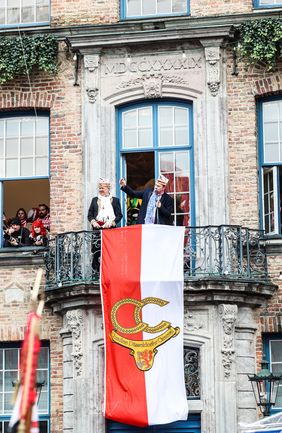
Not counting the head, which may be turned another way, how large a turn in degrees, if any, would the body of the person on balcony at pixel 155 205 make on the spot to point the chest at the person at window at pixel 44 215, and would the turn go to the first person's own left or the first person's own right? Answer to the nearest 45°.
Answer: approximately 90° to the first person's own right

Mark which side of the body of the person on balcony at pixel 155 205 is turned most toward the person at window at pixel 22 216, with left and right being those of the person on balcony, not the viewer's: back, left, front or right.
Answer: right

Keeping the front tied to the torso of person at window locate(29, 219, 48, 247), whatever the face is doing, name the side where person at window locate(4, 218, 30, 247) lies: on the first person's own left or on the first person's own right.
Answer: on the first person's own right

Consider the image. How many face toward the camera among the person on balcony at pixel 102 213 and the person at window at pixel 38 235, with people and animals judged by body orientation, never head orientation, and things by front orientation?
2

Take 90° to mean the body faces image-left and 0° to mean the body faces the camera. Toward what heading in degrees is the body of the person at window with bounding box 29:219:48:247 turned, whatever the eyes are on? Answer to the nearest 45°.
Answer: approximately 0°

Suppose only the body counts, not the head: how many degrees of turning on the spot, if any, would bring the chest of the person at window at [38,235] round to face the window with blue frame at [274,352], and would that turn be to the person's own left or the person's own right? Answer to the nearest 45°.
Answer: approximately 90° to the person's own left
